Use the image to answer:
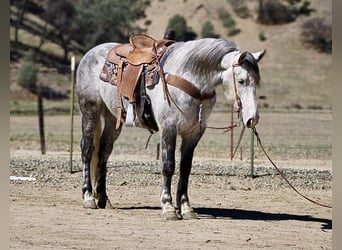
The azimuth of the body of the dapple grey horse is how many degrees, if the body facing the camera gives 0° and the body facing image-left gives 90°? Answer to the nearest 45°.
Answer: approximately 315°

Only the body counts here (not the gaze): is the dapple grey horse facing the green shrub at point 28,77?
no
